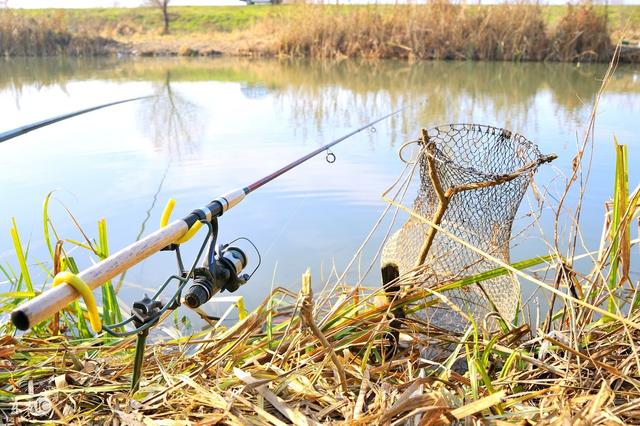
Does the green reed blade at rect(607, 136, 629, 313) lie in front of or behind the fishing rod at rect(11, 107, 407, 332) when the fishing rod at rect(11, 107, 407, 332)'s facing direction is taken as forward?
in front

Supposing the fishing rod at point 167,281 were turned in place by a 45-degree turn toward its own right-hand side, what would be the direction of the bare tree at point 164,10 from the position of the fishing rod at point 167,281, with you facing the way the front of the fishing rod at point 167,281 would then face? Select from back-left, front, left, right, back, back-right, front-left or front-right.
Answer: left

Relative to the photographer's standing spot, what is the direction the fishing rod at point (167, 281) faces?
facing away from the viewer and to the right of the viewer

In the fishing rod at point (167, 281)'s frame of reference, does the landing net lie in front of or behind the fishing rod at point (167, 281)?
in front

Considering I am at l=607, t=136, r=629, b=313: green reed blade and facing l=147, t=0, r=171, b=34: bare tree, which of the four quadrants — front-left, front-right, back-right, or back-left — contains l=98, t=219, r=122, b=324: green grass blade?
front-left
